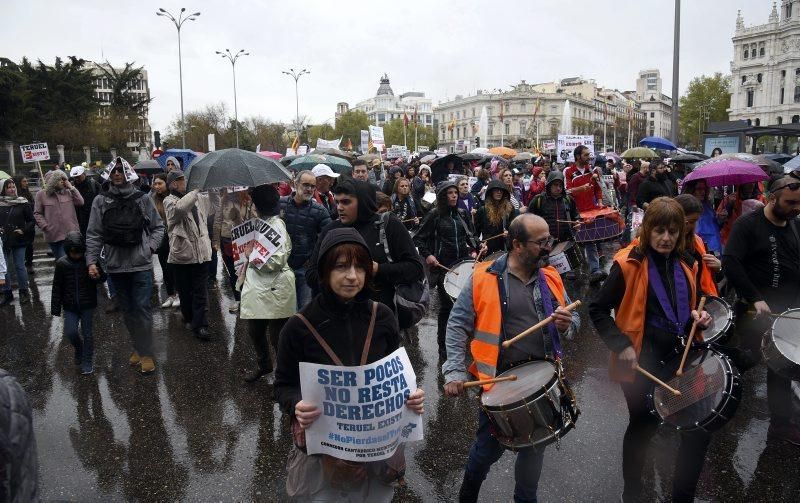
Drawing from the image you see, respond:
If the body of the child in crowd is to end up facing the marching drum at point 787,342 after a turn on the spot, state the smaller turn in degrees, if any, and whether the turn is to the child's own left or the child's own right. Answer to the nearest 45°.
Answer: approximately 45° to the child's own left

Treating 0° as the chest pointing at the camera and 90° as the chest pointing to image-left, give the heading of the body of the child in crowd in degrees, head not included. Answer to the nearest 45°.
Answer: approximately 0°

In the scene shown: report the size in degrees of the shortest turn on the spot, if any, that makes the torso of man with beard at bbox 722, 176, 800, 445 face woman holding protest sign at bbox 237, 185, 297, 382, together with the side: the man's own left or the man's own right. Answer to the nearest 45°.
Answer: approximately 135° to the man's own right

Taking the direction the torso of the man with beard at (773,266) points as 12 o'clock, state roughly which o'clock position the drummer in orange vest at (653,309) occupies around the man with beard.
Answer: The drummer in orange vest is roughly at 2 o'clock from the man with beard.

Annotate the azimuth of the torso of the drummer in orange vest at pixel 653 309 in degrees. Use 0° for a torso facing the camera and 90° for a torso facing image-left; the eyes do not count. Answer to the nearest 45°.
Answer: approximately 315°

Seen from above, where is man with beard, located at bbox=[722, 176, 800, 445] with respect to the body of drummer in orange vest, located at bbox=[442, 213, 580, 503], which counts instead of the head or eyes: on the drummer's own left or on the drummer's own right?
on the drummer's own left

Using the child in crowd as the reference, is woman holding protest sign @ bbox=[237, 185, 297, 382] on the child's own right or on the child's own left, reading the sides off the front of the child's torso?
on the child's own left

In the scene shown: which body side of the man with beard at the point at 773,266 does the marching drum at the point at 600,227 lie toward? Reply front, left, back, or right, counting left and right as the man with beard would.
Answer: back

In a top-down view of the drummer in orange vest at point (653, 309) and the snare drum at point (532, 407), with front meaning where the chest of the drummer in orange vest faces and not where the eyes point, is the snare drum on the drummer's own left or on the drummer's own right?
on the drummer's own right

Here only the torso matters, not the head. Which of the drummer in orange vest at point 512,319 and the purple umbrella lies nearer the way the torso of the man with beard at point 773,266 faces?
the drummer in orange vest

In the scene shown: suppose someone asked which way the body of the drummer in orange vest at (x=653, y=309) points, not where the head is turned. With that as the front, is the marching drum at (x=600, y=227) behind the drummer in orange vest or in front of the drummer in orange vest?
behind

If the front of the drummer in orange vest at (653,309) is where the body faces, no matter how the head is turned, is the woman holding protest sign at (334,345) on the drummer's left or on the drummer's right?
on the drummer's right
